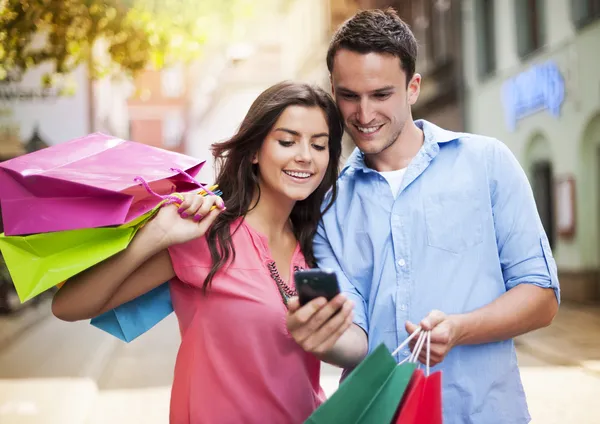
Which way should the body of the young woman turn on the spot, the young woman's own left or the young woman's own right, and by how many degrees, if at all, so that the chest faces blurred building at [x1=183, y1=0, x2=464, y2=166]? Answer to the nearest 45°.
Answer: approximately 135° to the young woman's own left

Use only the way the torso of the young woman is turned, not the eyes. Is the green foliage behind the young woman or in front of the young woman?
behind

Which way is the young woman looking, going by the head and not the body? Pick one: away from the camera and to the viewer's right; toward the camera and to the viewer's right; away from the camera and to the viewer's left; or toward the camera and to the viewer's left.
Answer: toward the camera and to the viewer's right

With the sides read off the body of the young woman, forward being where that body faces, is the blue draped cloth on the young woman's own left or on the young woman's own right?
on the young woman's own left

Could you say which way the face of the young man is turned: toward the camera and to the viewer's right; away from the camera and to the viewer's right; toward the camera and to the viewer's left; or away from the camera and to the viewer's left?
toward the camera and to the viewer's left

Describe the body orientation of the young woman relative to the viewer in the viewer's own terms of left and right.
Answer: facing the viewer and to the right of the viewer
